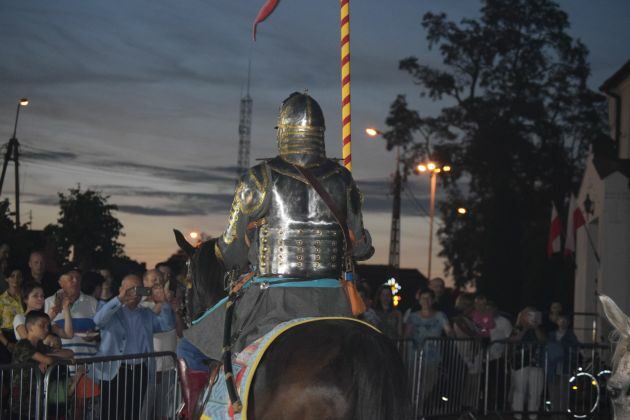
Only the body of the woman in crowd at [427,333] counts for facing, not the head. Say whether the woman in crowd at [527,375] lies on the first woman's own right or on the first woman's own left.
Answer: on the first woman's own left

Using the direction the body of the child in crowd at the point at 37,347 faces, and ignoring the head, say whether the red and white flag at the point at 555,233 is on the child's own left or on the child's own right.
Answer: on the child's own left

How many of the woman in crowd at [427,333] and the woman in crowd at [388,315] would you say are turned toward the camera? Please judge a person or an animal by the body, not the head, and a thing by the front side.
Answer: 2

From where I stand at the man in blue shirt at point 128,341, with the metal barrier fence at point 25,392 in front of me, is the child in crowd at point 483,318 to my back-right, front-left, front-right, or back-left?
back-left

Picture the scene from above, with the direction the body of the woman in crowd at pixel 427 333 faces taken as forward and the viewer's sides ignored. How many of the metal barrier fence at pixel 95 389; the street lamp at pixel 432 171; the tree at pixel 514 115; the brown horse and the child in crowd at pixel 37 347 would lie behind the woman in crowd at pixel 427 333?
2

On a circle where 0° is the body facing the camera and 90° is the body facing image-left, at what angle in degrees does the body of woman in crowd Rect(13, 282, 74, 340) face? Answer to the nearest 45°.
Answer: approximately 315°

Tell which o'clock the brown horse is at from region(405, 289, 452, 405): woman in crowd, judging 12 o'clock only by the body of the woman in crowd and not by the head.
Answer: The brown horse is roughly at 12 o'clock from the woman in crowd.
